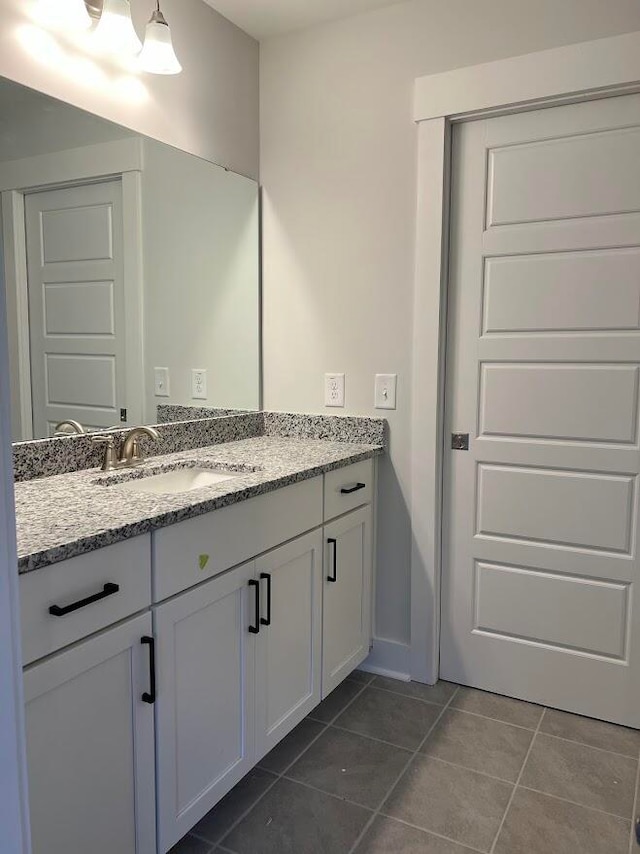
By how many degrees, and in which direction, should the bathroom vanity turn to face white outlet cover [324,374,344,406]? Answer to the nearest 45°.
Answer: approximately 90° to its left

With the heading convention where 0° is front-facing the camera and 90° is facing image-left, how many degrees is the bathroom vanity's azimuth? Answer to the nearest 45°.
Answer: approximately 315°

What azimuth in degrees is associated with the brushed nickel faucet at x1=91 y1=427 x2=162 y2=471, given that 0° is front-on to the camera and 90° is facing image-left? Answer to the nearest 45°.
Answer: approximately 315°

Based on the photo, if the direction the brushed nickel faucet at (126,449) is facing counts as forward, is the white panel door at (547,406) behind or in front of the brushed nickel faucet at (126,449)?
in front

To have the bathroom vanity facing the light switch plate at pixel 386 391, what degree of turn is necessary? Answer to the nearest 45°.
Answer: approximately 90° to its left

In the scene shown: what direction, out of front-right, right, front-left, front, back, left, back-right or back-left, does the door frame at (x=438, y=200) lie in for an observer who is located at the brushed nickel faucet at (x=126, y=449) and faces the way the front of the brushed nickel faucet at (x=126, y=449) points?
front-left
